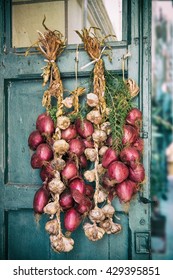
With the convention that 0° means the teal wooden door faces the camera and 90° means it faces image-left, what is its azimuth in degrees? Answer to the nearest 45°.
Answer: approximately 0°
